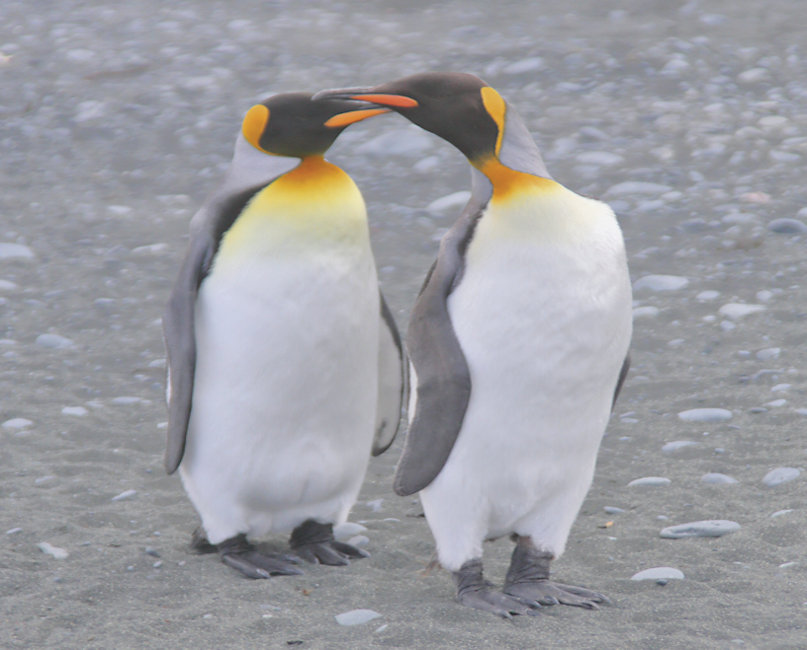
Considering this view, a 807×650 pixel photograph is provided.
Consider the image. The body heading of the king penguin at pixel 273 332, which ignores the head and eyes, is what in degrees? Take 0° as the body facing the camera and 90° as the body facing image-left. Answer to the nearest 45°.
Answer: approximately 315°

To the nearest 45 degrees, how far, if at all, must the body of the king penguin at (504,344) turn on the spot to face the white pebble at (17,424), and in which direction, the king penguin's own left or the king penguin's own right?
approximately 180°

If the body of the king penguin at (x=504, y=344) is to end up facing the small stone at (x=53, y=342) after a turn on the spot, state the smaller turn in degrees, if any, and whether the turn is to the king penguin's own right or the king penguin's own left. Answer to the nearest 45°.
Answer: approximately 180°

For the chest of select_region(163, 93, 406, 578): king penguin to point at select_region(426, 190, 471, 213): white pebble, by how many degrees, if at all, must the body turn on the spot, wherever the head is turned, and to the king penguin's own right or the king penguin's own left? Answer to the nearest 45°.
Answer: approximately 135° to the king penguin's own left

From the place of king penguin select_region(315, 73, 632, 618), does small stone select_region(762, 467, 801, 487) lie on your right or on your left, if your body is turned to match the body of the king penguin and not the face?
on your left

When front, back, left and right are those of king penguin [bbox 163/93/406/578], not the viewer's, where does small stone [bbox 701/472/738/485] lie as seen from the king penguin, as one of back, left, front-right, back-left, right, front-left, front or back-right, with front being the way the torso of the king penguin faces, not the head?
front-left

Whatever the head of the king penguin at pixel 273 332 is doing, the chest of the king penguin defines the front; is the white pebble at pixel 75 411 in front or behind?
behind
